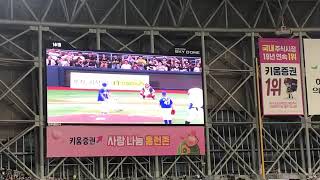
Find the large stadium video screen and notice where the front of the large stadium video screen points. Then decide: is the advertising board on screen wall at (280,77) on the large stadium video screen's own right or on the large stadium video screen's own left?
on the large stadium video screen's own left

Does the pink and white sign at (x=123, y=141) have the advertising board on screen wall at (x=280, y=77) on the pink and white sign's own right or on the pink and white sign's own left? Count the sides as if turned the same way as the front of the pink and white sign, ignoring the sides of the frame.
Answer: on the pink and white sign's own left

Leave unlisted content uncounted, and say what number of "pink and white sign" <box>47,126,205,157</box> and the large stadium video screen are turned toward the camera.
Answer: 2

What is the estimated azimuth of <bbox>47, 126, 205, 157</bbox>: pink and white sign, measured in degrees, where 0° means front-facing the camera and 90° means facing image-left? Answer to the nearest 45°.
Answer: approximately 0°

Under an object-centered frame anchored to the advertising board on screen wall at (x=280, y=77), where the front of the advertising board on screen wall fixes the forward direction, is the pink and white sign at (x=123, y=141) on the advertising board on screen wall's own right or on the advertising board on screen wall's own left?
on the advertising board on screen wall's own right

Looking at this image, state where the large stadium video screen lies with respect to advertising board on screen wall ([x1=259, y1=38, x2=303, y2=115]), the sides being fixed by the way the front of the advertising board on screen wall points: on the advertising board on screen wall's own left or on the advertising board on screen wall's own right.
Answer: on the advertising board on screen wall's own right

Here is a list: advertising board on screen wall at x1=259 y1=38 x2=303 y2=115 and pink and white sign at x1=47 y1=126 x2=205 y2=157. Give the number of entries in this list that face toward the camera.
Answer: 2

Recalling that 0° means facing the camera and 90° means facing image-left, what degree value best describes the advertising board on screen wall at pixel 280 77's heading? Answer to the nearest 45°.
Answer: approximately 0°
